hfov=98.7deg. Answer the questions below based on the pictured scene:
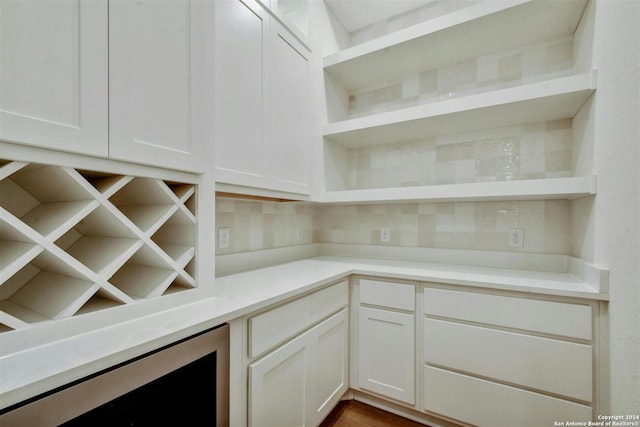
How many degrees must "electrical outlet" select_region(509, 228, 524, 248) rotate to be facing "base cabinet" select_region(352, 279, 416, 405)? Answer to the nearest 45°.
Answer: approximately 45° to its right

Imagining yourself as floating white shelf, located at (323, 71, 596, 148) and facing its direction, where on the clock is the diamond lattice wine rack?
The diamond lattice wine rack is roughly at 1 o'clock from the floating white shelf.

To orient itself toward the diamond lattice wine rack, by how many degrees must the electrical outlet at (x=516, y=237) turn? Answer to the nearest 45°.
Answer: approximately 45° to its right

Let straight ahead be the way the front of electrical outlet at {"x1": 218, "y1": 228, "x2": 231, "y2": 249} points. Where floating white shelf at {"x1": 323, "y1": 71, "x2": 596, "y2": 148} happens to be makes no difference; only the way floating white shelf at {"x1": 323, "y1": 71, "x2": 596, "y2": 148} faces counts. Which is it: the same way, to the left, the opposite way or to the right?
to the right

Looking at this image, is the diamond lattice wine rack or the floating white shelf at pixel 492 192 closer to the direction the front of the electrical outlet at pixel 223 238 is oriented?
the floating white shelf

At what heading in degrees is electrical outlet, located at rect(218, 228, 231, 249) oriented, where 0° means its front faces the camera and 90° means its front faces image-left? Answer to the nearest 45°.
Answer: approximately 315°

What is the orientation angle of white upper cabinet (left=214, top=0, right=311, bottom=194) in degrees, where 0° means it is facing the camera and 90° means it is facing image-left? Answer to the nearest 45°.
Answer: approximately 315°

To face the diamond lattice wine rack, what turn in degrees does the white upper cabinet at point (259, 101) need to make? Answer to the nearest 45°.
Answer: approximately 90° to its right

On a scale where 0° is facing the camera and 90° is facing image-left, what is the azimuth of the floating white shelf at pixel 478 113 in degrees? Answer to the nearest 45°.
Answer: approximately 0°

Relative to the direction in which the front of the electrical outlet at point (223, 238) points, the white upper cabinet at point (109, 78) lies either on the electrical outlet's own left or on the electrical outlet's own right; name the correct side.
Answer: on the electrical outlet's own right

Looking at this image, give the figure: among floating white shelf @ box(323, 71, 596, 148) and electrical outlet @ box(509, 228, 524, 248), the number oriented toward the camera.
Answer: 2

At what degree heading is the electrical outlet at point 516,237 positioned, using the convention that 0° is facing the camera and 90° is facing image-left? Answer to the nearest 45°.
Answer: approximately 0°

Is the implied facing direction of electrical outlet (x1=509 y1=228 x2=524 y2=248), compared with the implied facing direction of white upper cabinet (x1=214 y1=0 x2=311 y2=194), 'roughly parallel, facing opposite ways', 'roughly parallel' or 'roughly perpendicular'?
roughly perpendicular

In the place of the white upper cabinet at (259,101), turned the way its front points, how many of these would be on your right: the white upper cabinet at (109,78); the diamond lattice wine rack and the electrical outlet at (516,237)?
2
